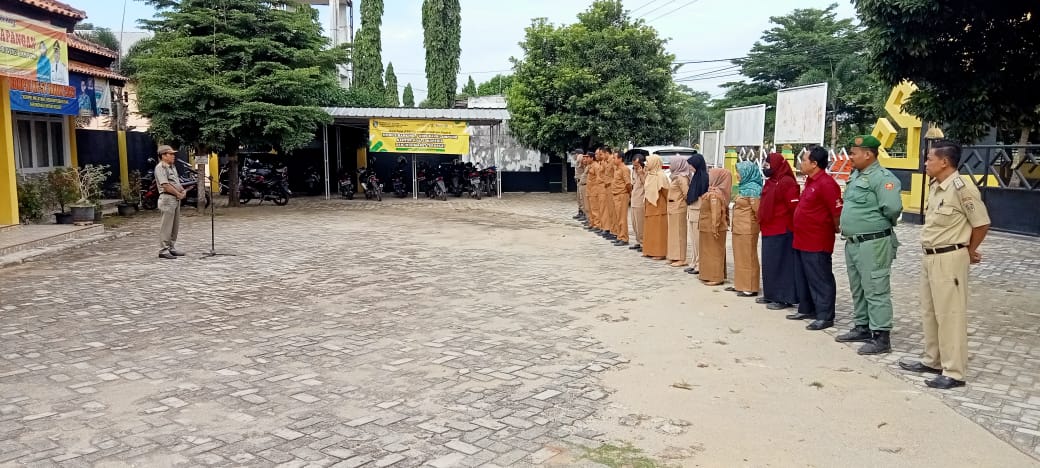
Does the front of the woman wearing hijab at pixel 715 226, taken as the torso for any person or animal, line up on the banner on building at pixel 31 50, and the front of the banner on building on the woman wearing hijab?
yes

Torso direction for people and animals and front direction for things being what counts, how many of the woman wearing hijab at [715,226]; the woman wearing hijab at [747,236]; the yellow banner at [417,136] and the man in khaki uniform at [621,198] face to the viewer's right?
0

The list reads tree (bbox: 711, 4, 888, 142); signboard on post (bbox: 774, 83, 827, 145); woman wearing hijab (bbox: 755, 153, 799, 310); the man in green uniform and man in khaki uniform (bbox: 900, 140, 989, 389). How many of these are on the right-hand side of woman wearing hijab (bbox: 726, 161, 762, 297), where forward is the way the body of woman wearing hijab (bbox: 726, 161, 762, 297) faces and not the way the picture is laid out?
2

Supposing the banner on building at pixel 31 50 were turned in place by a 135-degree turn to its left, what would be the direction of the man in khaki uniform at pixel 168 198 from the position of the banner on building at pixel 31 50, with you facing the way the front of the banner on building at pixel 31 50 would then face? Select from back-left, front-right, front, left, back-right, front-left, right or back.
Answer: back-right

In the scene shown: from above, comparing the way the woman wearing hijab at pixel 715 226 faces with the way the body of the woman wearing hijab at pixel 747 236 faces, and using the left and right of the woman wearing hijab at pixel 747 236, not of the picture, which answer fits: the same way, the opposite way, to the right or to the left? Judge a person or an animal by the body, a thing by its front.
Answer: the same way

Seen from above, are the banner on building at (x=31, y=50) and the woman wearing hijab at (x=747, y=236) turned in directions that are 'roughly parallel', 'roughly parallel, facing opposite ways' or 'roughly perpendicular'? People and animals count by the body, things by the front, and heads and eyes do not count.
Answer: roughly parallel, facing opposite ways

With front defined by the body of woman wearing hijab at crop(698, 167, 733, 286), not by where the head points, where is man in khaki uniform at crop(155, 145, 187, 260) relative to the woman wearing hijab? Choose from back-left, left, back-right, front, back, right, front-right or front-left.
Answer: front

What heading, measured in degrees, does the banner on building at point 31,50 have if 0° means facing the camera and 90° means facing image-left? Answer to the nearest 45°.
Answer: approximately 315°

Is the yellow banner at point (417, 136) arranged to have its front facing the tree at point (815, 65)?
no

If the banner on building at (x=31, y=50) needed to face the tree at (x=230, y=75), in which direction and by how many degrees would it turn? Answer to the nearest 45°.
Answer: approximately 90° to its left

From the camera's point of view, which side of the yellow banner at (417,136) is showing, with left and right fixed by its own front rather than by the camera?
front

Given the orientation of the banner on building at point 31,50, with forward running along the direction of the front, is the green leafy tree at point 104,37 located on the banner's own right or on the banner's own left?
on the banner's own left

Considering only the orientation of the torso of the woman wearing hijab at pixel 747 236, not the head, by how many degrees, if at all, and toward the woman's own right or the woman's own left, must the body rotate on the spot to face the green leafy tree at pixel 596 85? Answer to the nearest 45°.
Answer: approximately 90° to the woman's own right

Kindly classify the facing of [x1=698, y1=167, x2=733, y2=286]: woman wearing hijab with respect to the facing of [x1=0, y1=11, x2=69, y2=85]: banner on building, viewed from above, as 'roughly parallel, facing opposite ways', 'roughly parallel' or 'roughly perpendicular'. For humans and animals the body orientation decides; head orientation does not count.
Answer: roughly parallel, facing opposite ways

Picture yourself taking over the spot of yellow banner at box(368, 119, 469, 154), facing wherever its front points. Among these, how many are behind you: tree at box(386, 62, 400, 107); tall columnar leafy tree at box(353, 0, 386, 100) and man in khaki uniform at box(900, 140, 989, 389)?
2

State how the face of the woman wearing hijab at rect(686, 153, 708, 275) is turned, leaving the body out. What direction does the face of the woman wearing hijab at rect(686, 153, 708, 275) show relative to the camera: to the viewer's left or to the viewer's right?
to the viewer's left

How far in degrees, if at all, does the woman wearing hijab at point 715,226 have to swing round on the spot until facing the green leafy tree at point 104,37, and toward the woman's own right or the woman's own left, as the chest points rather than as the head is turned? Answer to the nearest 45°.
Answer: approximately 45° to the woman's own right

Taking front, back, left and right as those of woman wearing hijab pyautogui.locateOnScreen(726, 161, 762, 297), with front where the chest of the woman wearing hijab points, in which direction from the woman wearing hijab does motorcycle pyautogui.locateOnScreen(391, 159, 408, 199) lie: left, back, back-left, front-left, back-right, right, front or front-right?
front-right

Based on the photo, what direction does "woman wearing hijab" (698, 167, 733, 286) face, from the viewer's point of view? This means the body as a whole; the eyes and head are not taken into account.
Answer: to the viewer's left

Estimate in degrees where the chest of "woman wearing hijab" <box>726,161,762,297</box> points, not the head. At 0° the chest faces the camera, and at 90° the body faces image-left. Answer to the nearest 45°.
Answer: approximately 90°
